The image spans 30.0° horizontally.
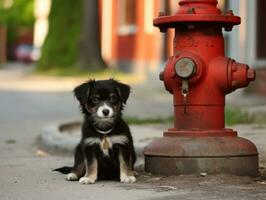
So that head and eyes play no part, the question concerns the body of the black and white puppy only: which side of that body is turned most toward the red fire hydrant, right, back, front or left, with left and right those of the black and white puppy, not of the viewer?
left

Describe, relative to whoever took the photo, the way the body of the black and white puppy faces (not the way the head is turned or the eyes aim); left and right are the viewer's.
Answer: facing the viewer

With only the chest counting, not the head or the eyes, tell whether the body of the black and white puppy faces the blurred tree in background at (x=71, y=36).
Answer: no
